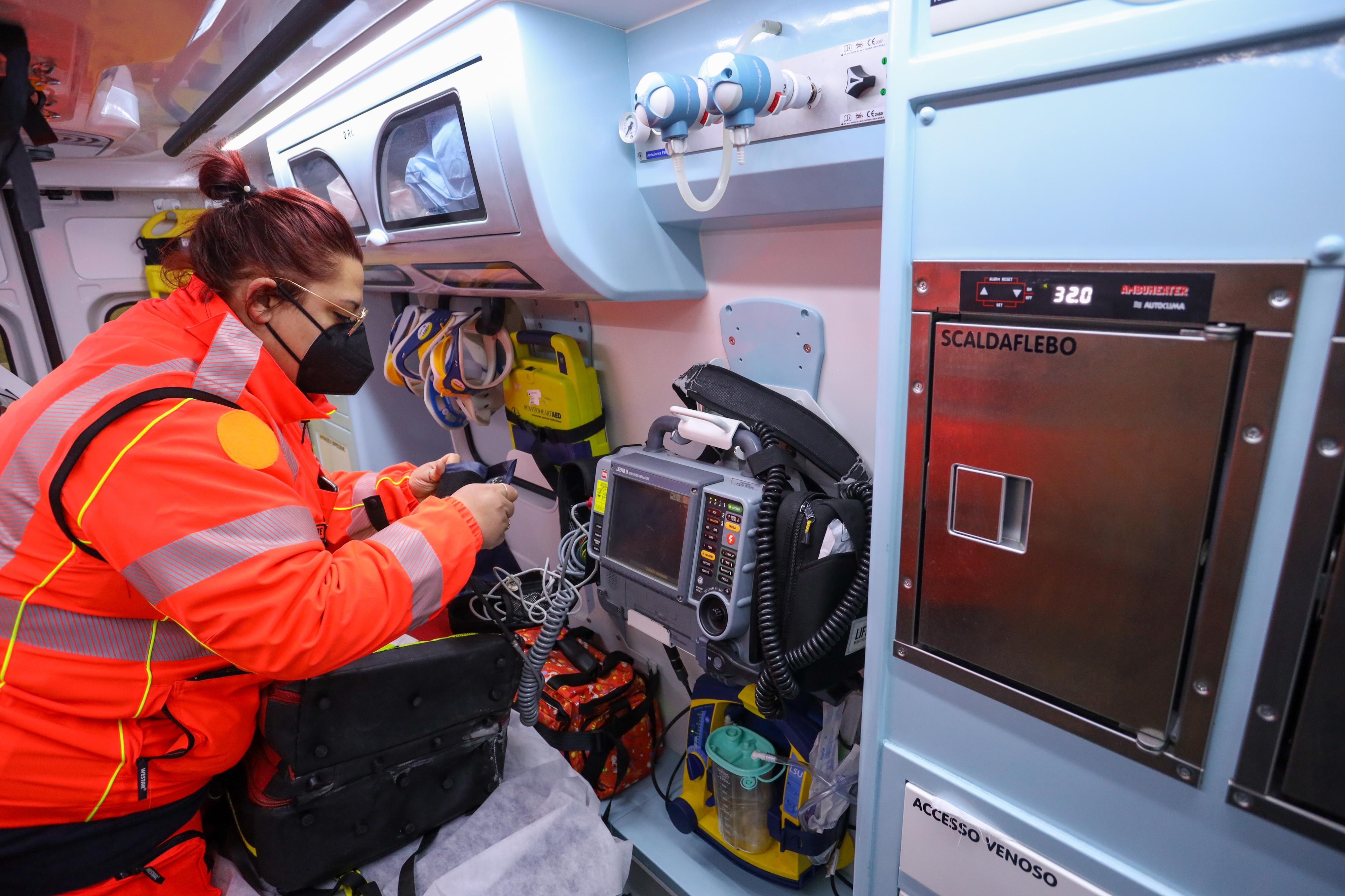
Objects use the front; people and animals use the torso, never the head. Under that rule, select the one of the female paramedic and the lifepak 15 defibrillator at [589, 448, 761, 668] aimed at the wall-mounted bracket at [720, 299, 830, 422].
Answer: the female paramedic

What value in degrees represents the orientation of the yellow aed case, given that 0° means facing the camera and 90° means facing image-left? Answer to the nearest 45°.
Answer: approximately 45°

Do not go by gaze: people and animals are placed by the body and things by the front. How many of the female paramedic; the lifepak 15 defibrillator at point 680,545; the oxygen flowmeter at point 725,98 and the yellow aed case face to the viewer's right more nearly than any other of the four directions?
1

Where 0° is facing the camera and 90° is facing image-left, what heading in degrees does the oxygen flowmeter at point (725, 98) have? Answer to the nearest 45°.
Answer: approximately 45°

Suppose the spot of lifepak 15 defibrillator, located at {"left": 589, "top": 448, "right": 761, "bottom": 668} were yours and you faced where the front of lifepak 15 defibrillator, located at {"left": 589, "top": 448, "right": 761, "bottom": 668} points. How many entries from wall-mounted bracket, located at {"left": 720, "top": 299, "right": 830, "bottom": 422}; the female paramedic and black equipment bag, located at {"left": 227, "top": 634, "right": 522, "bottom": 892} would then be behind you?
1

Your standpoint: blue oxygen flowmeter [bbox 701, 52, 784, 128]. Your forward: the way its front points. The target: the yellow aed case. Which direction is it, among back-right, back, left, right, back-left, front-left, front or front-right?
right

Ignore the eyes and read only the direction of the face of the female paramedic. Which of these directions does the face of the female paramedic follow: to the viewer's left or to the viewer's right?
to the viewer's right

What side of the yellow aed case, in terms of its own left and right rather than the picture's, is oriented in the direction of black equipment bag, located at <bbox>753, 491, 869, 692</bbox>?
left

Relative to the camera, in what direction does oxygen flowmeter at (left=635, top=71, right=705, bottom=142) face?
facing the viewer and to the left of the viewer
